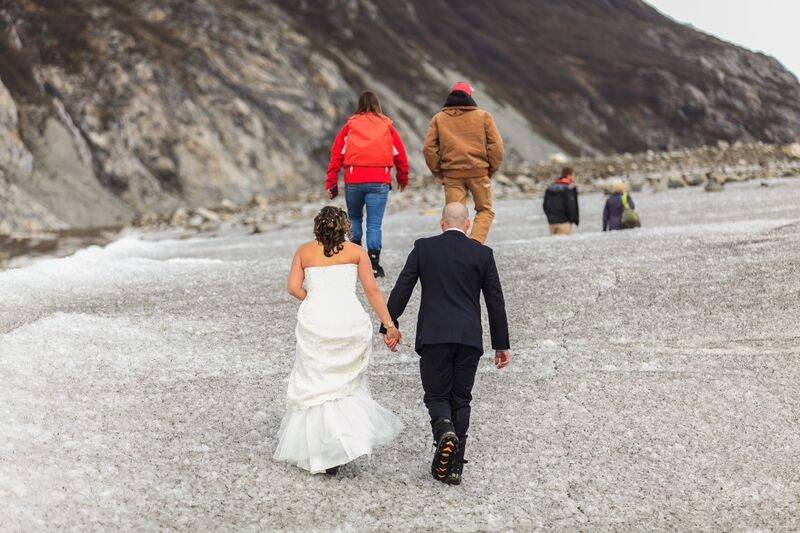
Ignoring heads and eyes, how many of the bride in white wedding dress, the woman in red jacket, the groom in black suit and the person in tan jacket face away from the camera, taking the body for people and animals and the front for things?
4

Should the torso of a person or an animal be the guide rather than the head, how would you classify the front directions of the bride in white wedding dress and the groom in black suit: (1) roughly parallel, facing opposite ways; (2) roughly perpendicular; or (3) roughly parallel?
roughly parallel

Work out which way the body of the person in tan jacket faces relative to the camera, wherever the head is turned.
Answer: away from the camera

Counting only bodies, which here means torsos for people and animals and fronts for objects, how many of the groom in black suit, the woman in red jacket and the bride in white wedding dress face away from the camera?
3

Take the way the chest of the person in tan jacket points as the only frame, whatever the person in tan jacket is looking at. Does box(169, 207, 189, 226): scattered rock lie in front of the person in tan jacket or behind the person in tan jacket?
in front

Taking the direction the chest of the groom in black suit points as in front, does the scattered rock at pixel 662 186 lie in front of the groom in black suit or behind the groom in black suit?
in front

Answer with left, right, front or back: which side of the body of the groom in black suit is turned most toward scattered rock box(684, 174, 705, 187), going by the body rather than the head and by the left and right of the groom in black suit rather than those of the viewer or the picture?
front

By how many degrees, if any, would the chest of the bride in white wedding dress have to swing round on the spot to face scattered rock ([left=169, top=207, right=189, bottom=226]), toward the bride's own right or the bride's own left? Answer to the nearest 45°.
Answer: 0° — they already face it

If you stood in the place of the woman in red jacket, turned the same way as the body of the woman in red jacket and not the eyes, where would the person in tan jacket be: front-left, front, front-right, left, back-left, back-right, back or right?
right

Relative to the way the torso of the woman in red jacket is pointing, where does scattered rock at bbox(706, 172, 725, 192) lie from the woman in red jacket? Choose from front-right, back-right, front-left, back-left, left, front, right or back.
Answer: front-right

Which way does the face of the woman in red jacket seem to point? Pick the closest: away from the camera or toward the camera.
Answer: away from the camera

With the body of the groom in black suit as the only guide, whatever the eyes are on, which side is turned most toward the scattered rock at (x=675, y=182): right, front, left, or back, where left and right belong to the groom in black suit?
front

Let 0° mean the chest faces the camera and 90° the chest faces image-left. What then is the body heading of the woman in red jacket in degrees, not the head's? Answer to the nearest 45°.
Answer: approximately 180°

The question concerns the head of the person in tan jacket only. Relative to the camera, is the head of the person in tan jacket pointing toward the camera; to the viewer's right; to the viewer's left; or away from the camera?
away from the camera

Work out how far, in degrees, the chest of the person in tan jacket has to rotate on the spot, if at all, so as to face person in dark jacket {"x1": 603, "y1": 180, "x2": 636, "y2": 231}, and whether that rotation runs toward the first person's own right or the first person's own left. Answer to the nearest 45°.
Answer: approximately 45° to the first person's own right

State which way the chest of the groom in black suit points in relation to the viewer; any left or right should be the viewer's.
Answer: facing away from the viewer

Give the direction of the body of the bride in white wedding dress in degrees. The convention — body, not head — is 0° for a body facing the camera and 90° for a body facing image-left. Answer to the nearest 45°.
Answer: approximately 180°
